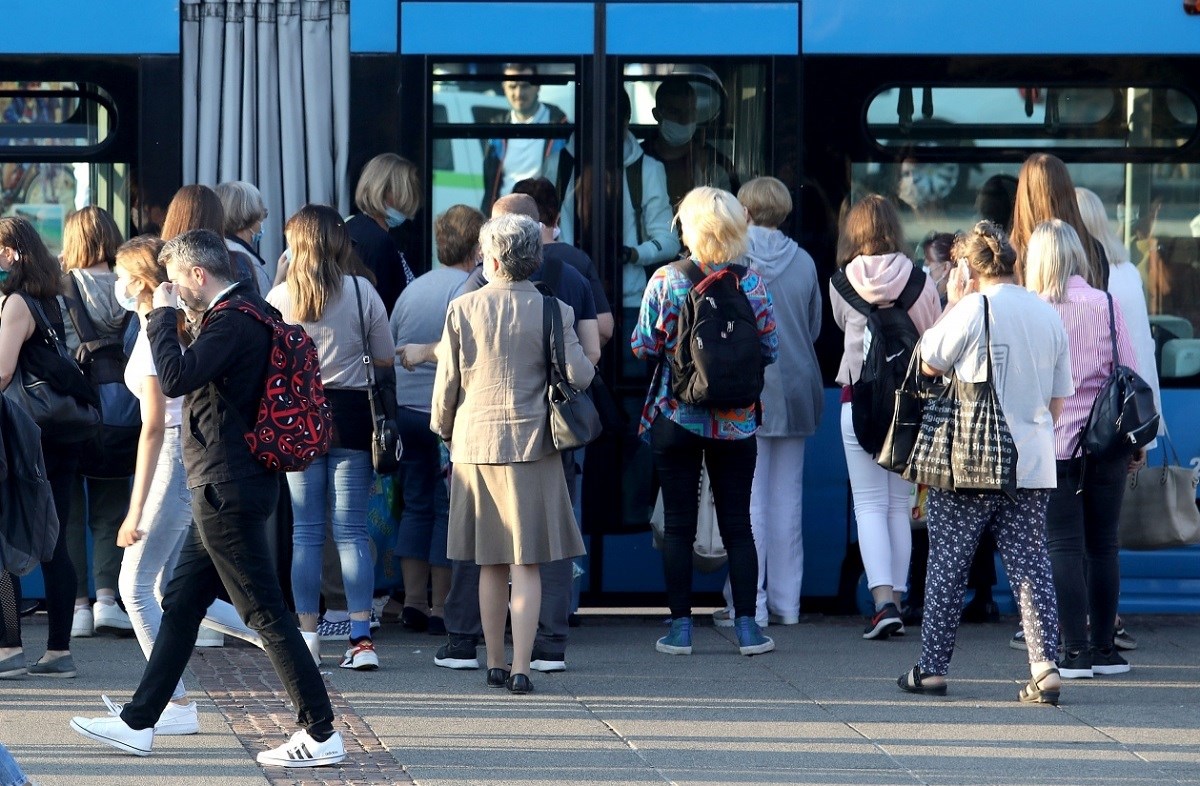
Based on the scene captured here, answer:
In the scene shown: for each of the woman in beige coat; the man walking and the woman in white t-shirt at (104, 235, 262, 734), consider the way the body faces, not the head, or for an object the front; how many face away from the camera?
1

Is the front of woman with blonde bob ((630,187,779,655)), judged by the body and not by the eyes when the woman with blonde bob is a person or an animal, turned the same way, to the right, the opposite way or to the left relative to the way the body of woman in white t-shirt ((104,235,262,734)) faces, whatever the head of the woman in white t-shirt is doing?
to the right

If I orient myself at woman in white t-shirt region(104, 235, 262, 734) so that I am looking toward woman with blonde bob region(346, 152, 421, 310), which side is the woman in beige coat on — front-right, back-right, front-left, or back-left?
front-right

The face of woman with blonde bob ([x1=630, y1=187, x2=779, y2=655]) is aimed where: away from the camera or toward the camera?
away from the camera

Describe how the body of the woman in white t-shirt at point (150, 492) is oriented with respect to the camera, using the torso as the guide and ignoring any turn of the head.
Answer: to the viewer's left

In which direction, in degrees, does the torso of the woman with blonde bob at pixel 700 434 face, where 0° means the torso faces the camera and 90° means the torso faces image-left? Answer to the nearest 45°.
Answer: approximately 180°

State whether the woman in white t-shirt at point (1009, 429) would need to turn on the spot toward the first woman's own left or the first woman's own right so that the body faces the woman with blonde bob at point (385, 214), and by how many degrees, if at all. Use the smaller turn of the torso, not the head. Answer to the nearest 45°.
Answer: approximately 45° to the first woman's own left

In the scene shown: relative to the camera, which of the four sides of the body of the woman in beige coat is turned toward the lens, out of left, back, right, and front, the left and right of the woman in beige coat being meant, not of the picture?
back

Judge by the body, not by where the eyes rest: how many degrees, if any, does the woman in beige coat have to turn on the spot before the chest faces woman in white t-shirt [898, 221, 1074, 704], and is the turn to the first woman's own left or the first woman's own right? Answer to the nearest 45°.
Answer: approximately 90° to the first woman's own right

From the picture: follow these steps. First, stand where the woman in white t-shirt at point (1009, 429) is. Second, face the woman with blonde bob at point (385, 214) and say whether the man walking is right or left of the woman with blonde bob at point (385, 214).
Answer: left

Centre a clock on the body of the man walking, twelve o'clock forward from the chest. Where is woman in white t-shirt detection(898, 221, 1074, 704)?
The woman in white t-shirt is roughly at 6 o'clock from the man walking.

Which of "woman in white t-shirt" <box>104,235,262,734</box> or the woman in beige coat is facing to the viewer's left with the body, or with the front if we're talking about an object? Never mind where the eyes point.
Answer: the woman in white t-shirt

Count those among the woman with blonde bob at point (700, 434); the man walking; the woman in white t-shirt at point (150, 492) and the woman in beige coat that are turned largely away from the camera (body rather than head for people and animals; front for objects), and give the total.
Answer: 2

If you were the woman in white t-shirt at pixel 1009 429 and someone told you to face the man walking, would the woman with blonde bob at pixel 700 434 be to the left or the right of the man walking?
right

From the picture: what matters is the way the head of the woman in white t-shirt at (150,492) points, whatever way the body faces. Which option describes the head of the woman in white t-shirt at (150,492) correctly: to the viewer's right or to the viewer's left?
to the viewer's left

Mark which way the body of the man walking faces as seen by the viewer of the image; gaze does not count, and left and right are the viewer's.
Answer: facing to the left of the viewer

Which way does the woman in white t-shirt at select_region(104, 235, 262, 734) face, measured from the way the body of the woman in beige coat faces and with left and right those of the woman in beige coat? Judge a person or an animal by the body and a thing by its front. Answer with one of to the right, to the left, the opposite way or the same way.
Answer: to the left

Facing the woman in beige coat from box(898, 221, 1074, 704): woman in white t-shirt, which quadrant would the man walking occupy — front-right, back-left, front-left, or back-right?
front-left
